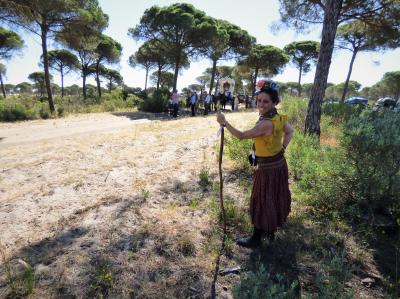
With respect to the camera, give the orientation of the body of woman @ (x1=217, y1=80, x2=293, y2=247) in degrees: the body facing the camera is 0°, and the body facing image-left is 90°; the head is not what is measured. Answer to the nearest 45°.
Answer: approximately 135°

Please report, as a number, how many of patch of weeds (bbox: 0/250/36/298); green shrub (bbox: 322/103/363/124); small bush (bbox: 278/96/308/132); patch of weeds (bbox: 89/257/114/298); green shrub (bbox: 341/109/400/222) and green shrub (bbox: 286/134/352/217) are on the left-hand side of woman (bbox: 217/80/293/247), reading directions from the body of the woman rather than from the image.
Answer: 2

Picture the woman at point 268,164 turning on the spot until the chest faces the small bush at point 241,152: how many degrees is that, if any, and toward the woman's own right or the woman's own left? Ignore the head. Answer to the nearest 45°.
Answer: approximately 45° to the woman's own right

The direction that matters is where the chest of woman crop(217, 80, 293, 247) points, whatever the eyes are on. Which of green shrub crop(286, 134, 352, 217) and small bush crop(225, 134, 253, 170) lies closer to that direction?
the small bush

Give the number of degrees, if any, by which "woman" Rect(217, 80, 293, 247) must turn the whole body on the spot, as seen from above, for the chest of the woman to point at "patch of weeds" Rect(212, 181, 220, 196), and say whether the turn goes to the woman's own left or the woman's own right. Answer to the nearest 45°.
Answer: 0° — they already face it

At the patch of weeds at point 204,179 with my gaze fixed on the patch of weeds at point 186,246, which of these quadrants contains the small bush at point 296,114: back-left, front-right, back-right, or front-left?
back-left

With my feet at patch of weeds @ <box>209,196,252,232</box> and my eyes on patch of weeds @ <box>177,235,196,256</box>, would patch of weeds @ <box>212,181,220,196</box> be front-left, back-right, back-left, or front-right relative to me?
back-right

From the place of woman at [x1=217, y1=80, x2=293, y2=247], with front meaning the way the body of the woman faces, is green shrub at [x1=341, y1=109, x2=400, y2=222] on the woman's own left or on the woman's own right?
on the woman's own right

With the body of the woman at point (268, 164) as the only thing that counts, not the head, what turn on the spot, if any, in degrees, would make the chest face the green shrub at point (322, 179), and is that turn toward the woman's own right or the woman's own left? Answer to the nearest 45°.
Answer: approximately 90° to the woman's own right

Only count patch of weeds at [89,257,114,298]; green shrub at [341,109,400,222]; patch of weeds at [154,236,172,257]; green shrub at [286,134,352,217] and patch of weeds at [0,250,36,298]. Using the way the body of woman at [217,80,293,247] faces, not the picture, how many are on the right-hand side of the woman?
2
